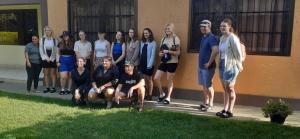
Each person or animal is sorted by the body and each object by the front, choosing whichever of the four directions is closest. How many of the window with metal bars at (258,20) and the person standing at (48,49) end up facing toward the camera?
2

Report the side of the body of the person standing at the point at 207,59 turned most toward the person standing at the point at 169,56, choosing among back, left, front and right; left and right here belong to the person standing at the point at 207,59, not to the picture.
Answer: right

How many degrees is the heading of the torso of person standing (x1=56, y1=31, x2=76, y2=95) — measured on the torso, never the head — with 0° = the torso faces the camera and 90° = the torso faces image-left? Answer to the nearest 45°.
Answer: approximately 0°

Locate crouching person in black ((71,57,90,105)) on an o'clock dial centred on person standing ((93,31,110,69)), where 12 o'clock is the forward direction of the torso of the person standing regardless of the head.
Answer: The crouching person in black is roughly at 1 o'clock from the person standing.

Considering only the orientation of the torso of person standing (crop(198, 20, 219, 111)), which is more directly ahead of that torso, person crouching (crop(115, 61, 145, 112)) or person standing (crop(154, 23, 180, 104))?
the person crouching

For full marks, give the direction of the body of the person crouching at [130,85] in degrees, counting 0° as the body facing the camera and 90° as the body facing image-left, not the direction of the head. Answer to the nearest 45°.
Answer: approximately 0°

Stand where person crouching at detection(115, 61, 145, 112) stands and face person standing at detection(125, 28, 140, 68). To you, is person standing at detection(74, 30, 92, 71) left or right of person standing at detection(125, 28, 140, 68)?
left

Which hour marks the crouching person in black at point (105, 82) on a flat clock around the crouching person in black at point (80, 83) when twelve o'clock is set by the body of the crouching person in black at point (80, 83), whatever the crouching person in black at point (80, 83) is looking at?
the crouching person in black at point (105, 82) is roughly at 10 o'clock from the crouching person in black at point (80, 83).

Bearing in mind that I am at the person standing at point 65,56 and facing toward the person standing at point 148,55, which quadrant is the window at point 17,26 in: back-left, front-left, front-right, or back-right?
back-left

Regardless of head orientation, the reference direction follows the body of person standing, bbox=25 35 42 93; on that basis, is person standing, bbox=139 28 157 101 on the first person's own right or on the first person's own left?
on the first person's own left

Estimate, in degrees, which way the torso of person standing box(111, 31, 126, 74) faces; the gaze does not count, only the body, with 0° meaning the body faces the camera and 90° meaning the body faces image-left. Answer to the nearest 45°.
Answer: approximately 45°
